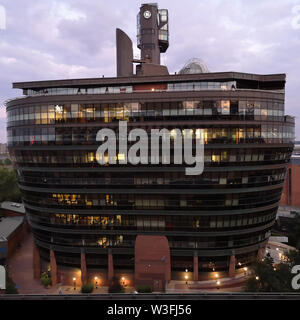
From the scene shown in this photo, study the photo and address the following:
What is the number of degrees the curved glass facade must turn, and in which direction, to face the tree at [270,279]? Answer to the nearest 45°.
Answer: approximately 45° to its left

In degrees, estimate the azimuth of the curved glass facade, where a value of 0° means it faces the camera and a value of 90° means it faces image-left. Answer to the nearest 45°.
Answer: approximately 0°
